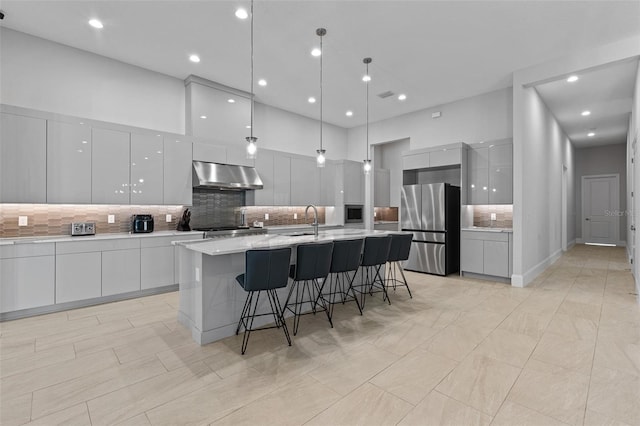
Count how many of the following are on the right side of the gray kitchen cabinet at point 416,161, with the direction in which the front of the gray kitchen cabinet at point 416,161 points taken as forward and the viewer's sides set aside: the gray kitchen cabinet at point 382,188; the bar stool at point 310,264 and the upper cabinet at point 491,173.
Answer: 1

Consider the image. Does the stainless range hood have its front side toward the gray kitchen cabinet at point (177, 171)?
no

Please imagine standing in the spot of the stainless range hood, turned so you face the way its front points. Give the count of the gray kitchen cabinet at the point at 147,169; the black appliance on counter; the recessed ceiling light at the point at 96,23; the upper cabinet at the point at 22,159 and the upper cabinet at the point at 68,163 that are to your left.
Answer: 0

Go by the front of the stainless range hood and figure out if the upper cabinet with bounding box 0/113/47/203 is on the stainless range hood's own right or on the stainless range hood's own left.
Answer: on the stainless range hood's own right

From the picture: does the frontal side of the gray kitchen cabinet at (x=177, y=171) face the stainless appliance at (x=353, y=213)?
no

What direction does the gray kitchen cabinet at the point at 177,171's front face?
toward the camera

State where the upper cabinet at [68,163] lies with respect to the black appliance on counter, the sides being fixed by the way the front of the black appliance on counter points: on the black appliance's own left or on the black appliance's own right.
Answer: on the black appliance's own right

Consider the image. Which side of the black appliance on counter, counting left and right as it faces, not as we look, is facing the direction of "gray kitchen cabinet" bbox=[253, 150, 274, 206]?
left

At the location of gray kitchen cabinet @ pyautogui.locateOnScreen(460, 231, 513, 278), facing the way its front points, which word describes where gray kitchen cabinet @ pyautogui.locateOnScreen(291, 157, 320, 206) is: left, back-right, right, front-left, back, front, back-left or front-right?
front-right

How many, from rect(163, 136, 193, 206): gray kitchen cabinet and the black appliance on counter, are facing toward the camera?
2

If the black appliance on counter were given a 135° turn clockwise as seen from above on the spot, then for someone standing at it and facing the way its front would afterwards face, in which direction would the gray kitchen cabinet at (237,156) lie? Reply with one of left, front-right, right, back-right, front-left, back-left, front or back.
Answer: back-right

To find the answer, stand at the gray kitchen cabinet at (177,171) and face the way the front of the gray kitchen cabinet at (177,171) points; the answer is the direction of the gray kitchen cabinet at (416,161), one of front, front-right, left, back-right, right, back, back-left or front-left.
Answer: left

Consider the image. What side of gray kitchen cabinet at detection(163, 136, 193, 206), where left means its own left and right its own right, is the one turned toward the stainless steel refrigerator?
left

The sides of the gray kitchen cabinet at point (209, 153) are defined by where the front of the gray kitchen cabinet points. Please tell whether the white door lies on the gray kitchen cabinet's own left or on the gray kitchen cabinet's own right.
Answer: on the gray kitchen cabinet's own left

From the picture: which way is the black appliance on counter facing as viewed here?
toward the camera

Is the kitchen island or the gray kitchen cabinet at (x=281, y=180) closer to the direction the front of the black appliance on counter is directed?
the kitchen island
